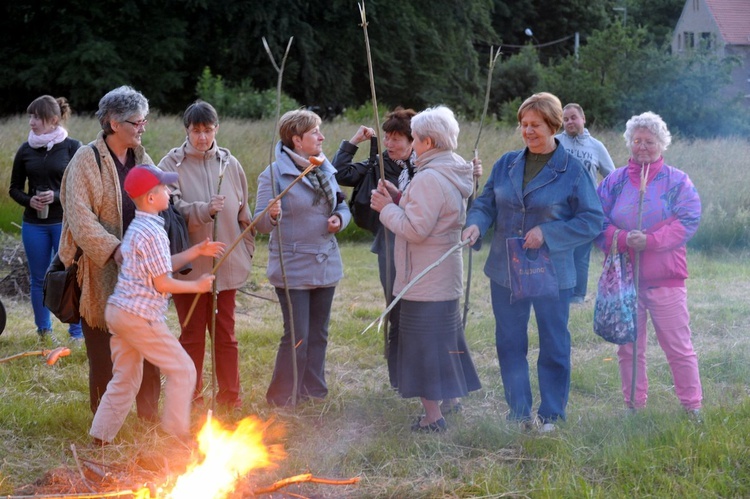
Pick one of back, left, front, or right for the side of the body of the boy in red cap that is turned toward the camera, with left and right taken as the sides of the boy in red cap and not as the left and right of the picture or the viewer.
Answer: right

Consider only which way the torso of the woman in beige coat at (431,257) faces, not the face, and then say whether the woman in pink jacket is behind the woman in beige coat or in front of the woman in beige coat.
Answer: behind

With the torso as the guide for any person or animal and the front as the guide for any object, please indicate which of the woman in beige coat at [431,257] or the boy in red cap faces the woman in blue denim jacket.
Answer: the boy in red cap

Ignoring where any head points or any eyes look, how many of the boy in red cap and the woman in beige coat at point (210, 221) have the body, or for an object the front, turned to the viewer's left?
0

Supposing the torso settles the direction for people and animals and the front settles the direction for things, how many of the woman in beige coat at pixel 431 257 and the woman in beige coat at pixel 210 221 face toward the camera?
1

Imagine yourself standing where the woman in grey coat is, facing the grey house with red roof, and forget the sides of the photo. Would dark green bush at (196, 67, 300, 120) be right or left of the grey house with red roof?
left

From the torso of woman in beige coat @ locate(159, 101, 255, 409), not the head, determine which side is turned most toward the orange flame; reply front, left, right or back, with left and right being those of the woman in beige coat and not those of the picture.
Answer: front

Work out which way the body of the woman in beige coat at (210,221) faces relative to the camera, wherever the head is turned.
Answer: toward the camera

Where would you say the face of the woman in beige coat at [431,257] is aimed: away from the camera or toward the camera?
away from the camera

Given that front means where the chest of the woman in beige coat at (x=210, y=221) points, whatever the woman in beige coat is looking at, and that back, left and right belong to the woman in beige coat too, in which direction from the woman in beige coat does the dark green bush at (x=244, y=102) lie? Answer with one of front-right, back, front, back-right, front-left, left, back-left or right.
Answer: back

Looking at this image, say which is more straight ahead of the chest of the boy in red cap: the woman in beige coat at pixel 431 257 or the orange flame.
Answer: the woman in beige coat

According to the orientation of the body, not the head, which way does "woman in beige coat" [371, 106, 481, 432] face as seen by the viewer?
to the viewer's left

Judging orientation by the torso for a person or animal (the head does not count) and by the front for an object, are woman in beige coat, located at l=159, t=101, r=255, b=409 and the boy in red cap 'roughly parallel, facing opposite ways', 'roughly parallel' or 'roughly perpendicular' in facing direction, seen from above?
roughly perpendicular

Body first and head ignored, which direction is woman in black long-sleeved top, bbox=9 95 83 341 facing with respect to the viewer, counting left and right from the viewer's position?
facing the viewer

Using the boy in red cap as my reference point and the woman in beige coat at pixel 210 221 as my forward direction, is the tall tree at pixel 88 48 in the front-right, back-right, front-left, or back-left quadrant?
front-left
